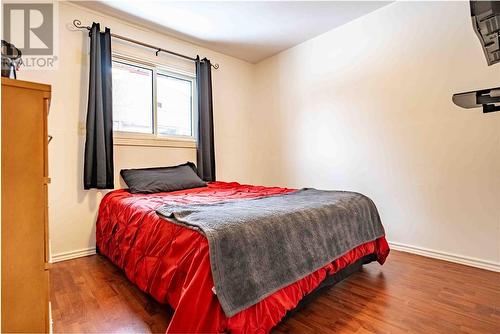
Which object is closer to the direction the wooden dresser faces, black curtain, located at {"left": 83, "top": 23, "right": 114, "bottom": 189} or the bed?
the bed

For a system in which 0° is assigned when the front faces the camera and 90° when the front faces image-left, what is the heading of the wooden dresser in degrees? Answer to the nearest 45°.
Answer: approximately 270°

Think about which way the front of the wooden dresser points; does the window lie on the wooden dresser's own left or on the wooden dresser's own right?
on the wooden dresser's own left

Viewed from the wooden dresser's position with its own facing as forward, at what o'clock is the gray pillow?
The gray pillow is roughly at 10 o'clock from the wooden dresser.

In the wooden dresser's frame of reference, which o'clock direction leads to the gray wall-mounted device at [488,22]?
The gray wall-mounted device is roughly at 1 o'clock from the wooden dresser.

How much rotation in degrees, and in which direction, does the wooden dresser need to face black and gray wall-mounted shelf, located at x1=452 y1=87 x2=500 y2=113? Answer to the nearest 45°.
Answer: approximately 45° to its right

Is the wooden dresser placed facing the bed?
yes

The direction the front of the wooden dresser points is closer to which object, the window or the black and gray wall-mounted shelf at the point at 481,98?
the black and gray wall-mounted shelf
